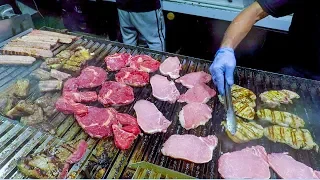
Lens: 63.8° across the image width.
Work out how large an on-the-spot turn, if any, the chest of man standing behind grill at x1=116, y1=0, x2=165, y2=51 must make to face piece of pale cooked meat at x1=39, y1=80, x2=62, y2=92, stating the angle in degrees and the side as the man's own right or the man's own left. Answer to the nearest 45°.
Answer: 0° — they already face it

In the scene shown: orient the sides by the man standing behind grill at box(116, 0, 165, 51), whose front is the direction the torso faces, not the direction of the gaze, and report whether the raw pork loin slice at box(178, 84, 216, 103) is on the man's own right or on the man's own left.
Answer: on the man's own left

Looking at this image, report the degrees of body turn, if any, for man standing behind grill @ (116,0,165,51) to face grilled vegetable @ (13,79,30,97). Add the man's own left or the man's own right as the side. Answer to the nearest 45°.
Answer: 0° — they already face it

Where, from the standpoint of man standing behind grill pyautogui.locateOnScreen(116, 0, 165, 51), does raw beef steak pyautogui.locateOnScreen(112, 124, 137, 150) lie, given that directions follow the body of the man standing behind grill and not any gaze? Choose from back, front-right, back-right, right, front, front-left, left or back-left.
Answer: front-left

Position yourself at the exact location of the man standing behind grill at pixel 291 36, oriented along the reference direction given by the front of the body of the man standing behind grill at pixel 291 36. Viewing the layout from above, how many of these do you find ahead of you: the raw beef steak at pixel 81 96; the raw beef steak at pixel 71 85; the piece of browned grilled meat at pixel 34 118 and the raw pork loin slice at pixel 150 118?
4

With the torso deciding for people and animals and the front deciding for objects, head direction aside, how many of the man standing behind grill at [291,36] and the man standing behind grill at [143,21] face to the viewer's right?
0

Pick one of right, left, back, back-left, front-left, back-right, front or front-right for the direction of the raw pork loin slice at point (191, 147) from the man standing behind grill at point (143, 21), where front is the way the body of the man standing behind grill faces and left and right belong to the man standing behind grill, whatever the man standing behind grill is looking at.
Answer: front-left

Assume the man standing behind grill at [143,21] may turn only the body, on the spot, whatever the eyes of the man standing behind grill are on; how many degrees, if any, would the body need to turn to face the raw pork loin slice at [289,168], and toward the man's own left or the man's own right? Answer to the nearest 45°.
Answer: approximately 45° to the man's own left

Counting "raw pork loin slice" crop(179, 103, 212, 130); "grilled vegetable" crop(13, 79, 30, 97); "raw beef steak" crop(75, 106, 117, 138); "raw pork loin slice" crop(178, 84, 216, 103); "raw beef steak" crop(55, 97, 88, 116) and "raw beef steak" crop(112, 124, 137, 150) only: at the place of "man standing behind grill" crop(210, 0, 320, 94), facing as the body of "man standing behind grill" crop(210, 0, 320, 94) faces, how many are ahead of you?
6

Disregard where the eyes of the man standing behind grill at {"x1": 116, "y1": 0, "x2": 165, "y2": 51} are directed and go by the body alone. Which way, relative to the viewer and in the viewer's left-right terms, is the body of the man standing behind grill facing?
facing the viewer and to the left of the viewer

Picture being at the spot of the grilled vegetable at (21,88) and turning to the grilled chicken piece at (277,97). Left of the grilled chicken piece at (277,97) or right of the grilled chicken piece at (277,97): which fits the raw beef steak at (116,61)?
left

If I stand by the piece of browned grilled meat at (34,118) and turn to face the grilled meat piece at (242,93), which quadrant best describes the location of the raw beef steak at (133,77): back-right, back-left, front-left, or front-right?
front-left
